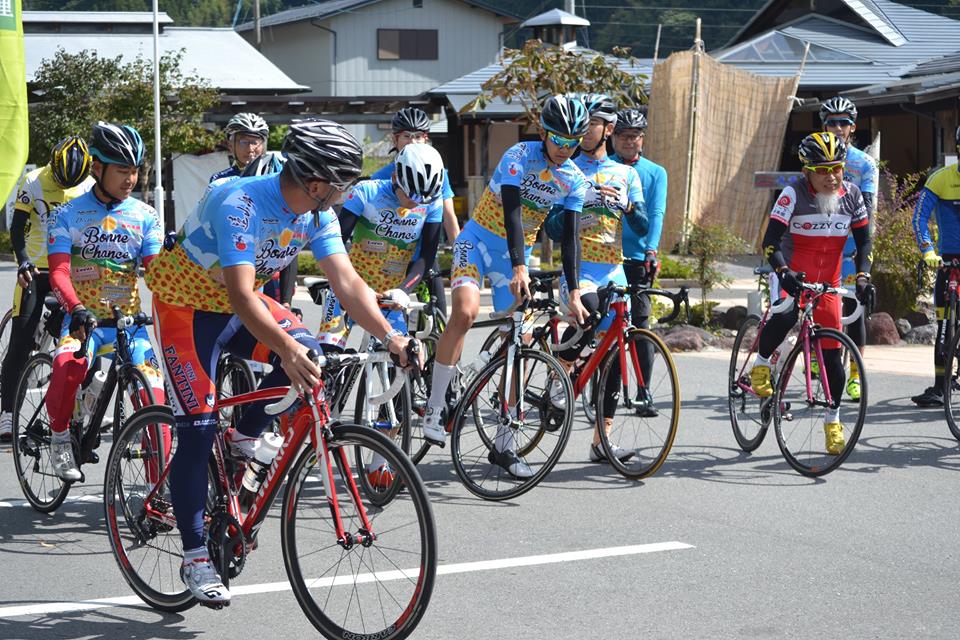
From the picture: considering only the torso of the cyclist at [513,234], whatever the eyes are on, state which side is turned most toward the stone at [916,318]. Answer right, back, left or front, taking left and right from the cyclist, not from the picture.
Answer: left

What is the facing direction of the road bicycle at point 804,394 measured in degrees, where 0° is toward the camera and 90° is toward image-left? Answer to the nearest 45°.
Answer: approximately 315°

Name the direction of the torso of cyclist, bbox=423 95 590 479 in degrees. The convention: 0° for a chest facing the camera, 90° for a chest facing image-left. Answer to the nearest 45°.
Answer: approximately 315°

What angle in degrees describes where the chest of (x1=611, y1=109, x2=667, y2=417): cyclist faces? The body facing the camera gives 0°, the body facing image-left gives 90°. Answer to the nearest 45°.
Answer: approximately 0°

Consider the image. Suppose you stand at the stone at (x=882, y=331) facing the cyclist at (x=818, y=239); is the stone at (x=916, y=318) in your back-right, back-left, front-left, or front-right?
back-left

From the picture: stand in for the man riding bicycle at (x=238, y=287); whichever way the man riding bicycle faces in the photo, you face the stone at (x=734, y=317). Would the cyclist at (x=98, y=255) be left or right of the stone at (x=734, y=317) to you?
left

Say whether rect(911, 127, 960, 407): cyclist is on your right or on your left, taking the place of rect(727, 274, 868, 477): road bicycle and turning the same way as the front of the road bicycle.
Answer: on your left

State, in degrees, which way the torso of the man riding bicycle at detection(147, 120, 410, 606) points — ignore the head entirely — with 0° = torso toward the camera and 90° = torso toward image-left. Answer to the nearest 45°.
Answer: approximately 315°

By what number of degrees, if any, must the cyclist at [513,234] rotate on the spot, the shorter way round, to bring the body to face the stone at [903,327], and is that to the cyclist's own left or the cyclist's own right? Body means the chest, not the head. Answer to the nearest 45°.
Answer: approximately 90° to the cyclist's own left

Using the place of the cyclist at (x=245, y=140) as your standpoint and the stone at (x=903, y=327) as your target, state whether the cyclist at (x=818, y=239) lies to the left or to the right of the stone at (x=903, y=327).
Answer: right

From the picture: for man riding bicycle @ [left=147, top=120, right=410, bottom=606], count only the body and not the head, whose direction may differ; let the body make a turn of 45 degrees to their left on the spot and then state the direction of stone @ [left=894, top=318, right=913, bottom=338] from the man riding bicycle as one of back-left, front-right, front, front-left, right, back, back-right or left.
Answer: front-left
